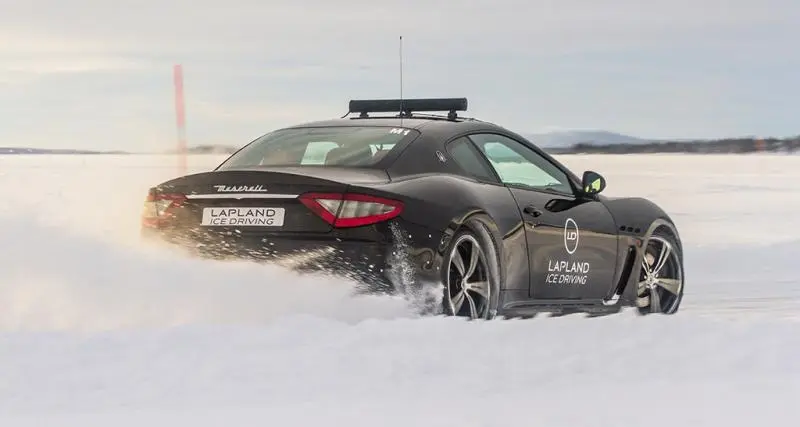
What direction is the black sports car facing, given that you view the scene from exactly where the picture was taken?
facing away from the viewer and to the right of the viewer
